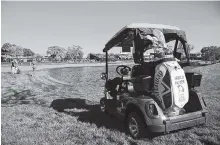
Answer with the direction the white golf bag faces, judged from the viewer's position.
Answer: facing the viewer and to the right of the viewer

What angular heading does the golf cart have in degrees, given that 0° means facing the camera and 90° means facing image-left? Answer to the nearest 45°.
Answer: approximately 135°
